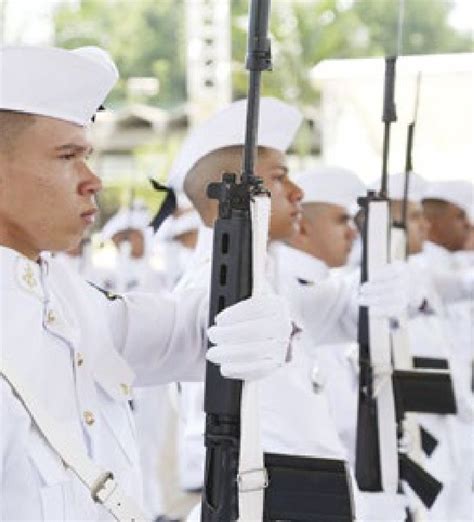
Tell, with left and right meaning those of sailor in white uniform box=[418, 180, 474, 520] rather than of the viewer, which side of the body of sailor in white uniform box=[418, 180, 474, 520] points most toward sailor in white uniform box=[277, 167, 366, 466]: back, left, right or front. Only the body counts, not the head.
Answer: right

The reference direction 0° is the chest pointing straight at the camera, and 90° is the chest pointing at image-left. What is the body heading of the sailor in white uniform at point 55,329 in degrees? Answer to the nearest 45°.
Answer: approximately 315°

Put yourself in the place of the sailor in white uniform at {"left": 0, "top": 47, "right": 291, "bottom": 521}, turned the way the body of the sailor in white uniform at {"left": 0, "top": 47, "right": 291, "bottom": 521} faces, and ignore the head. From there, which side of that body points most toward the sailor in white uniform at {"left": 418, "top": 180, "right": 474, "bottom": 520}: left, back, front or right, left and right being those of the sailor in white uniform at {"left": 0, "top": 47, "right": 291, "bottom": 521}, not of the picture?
left

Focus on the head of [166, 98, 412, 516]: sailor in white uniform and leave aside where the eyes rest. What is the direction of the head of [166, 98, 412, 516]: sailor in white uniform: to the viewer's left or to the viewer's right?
to the viewer's right

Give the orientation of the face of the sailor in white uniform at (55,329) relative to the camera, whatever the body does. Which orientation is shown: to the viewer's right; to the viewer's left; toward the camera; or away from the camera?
to the viewer's right

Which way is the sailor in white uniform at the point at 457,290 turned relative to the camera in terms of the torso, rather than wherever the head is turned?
to the viewer's right

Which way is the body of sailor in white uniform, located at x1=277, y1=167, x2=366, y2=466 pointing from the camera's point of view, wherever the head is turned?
to the viewer's right

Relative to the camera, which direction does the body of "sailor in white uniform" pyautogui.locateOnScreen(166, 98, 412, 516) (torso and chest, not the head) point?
to the viewer's right

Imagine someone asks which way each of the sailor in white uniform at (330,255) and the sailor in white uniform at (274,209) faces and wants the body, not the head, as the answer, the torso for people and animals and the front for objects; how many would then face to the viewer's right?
2

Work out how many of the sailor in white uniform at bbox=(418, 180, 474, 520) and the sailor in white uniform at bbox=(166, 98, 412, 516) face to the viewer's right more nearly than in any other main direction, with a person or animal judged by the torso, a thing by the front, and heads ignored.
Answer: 2

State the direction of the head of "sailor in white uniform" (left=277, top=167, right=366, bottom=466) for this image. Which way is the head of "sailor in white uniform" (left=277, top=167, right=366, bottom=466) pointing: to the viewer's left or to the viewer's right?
to the viewer's right
